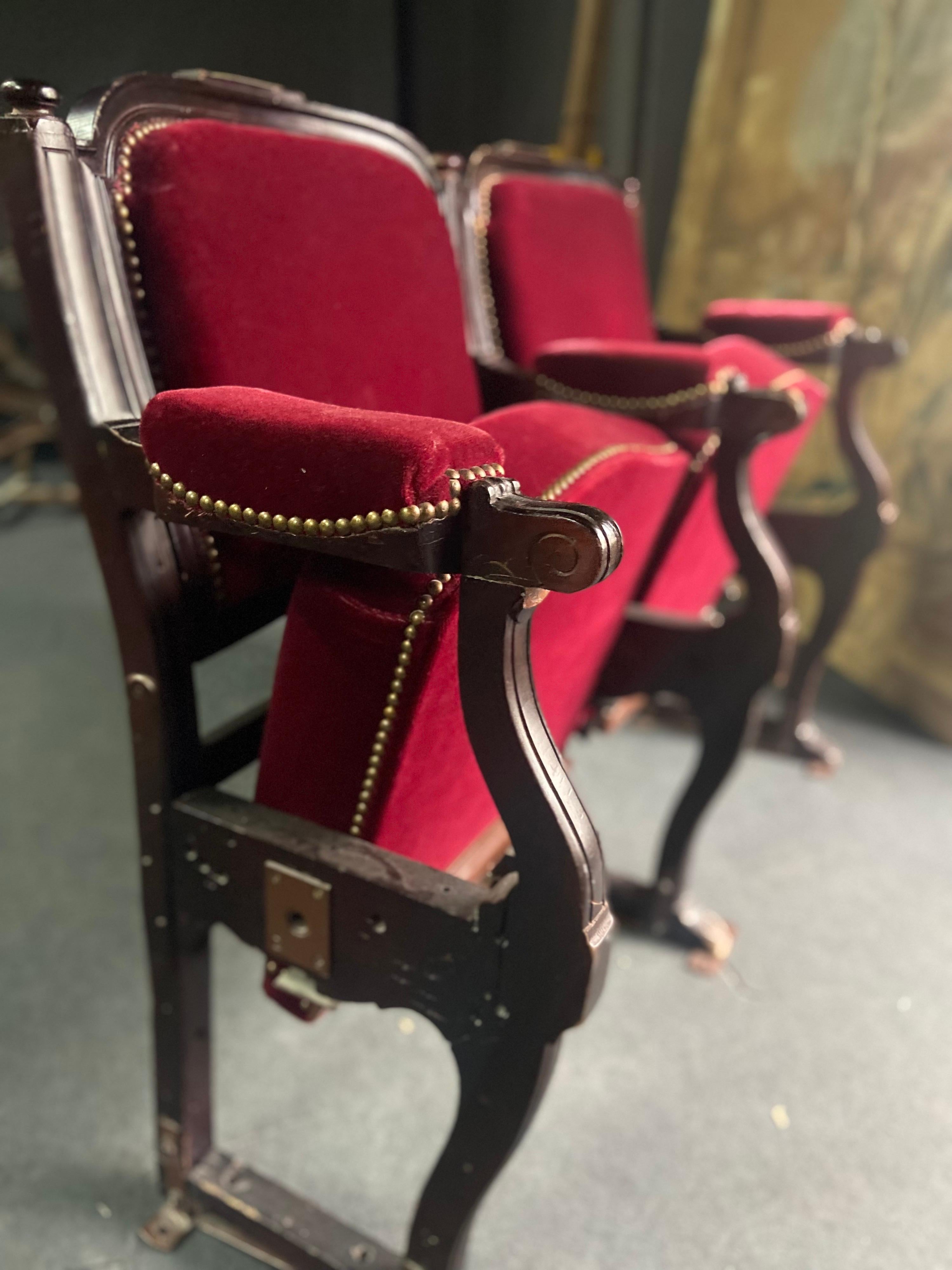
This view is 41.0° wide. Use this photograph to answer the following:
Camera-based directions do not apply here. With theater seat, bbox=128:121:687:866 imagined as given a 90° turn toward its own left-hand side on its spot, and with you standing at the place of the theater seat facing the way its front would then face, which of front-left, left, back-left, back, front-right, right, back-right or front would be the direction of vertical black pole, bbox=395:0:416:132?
front-left

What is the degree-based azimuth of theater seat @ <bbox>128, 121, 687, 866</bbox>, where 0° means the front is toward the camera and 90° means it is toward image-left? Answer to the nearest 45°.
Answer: approximately 315°
